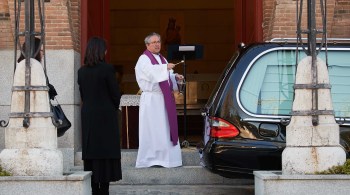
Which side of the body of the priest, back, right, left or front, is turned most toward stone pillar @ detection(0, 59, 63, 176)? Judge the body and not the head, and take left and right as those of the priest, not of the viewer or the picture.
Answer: right

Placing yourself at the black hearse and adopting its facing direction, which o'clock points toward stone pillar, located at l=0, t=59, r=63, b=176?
The stone pillar is roughly at 5 o'clock from the black hearse.

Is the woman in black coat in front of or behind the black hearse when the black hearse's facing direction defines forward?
behind

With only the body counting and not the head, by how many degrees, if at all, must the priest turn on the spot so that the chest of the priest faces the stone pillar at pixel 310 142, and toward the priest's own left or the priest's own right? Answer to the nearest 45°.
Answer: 0° — they already face it

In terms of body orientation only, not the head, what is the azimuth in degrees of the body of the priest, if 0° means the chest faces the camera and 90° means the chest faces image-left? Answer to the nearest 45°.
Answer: approximately 315°

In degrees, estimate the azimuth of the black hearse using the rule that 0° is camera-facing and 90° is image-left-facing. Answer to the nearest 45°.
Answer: approximately 270°
